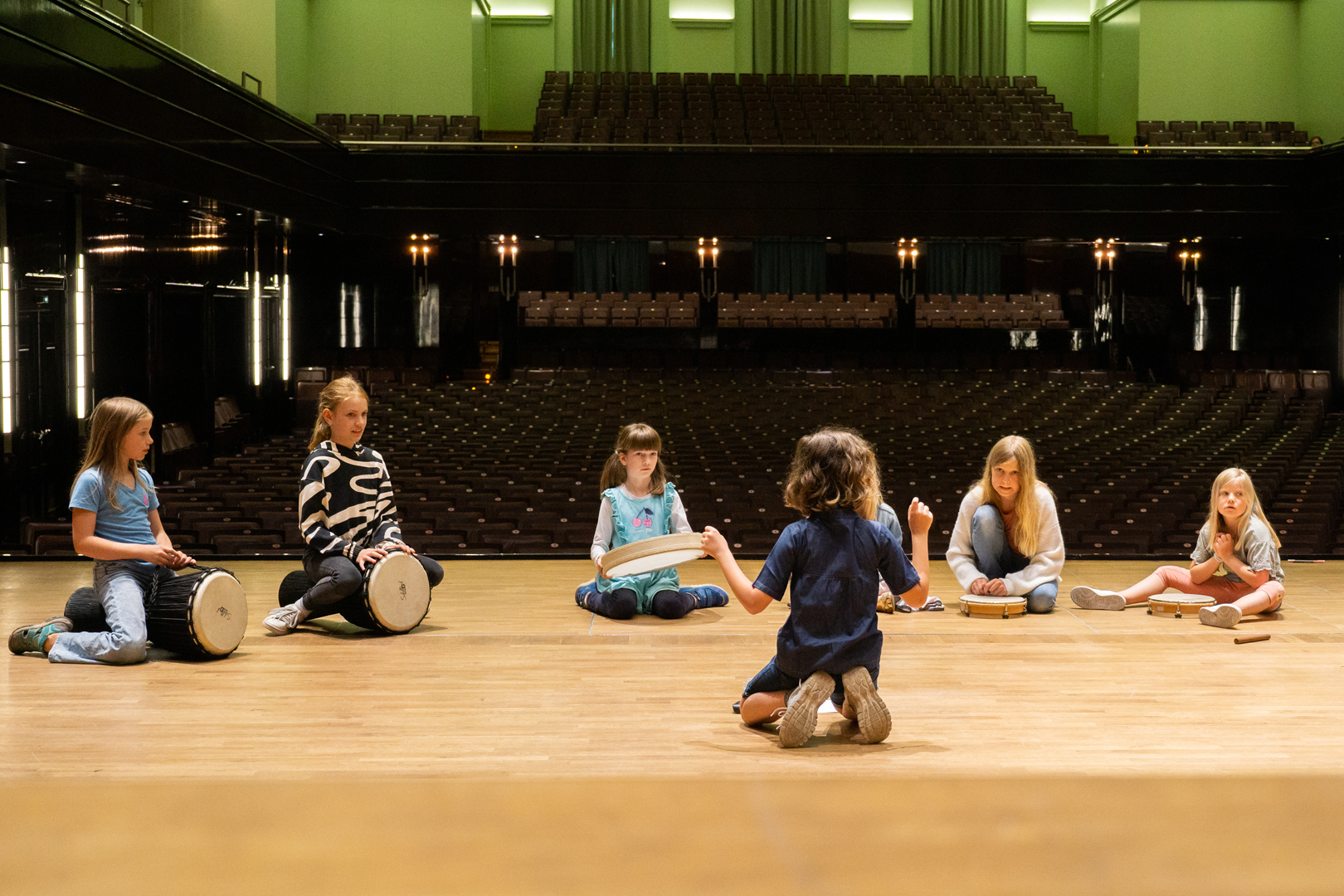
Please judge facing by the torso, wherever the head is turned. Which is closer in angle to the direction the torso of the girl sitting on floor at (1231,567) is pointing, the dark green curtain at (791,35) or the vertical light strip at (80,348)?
the vertical light strip

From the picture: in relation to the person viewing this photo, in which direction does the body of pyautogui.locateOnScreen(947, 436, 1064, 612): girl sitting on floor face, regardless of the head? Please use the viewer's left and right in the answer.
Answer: facing the viewer

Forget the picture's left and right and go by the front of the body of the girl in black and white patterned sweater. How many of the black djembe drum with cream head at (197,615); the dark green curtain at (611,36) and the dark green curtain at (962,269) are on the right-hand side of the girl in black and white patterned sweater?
1

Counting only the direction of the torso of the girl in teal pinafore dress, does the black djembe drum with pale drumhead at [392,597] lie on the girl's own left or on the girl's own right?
on the girl's own right

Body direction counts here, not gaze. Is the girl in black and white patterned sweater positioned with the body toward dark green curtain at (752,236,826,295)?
no

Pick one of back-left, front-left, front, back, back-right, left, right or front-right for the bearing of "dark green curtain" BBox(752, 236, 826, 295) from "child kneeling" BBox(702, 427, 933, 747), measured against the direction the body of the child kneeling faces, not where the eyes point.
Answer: front

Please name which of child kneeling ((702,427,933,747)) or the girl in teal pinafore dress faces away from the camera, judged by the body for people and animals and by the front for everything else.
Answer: the child kneeling

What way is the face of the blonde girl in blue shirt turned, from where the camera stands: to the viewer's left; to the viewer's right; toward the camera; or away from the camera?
to the viewer's right

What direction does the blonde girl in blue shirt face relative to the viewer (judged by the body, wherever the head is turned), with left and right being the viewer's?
facing the viewer and to the right of the viewer

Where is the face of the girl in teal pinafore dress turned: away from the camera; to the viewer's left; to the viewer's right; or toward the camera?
toward the camera

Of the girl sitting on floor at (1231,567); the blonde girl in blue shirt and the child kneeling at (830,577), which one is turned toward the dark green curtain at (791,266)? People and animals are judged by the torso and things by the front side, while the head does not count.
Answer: the child kneeling

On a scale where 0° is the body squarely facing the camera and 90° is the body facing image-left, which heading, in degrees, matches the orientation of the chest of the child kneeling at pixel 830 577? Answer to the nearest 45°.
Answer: approximately 180°

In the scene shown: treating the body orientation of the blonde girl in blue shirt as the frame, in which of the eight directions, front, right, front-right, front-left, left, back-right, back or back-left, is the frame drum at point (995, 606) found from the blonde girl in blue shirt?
front-left

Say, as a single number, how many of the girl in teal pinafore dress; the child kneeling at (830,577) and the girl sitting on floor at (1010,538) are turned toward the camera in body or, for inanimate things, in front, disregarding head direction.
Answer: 2

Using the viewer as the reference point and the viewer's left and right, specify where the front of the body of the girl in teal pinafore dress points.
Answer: facing the viewer

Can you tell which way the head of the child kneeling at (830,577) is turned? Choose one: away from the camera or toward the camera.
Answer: away from the camera
